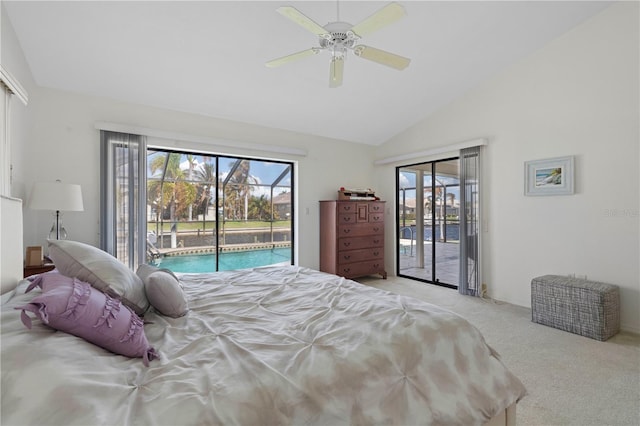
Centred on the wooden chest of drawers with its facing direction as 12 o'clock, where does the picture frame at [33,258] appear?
The picture frame is roughly at 3 o'clock from the wooden chest of drawers.

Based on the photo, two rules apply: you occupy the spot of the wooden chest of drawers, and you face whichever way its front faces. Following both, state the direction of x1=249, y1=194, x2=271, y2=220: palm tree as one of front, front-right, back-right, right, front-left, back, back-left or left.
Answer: back-right

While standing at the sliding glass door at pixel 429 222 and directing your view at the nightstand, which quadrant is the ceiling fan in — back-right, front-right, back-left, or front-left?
front-left

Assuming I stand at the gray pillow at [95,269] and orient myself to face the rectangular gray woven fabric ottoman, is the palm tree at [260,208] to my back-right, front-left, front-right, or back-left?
front-left

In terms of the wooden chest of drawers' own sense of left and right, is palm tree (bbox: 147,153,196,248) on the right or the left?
on its right

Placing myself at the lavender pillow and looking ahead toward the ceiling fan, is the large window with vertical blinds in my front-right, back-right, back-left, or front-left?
front-left

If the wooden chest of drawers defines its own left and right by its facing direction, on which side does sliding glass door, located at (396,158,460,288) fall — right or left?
on its left

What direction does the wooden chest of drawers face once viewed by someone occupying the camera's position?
facing the viewer and to the right of the viewer

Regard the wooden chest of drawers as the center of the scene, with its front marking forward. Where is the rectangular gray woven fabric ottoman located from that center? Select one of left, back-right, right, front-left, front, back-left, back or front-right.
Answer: front

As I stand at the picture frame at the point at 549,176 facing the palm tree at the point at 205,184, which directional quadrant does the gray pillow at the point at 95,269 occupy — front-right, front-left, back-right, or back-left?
front-left

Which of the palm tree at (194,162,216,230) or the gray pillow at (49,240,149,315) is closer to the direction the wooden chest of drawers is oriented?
the gray pillow

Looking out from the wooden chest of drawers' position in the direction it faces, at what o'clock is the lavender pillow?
The lavender pillow is roughly at 2 o'clock from the wooden chest of drawers.

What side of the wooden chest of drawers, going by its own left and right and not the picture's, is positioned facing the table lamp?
right

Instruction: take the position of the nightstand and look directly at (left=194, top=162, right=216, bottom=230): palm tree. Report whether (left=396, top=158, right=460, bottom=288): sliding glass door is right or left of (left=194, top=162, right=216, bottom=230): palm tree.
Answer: right

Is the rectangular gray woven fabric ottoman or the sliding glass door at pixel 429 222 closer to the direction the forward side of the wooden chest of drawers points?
the rectangular gray woven fabric ottoman

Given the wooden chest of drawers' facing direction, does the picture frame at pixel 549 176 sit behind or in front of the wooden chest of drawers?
in front

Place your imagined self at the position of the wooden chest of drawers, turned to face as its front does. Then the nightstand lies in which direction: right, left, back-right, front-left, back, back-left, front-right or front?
right

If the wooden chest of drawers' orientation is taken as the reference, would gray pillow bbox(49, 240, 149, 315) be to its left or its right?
on its right
